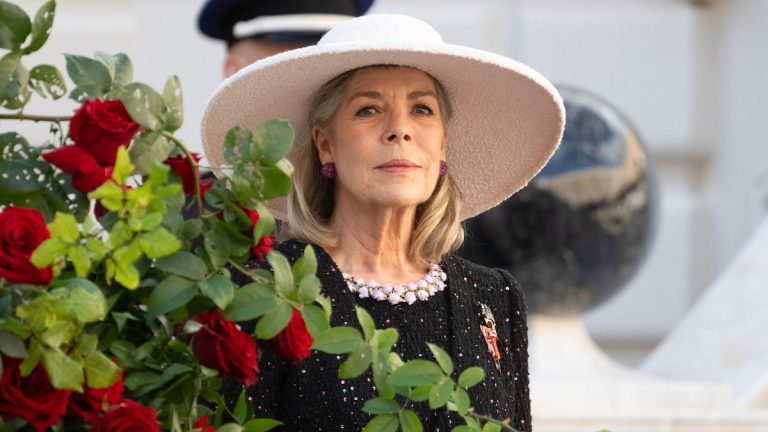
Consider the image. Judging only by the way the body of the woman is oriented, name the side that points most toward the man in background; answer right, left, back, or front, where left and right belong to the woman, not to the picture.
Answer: back

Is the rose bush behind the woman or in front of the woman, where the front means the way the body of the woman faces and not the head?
in front

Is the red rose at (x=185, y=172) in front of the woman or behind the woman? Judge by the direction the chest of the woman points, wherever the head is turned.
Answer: in front

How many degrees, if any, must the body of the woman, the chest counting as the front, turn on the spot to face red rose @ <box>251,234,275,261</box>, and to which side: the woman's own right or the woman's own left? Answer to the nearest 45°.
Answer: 0° — they already face it

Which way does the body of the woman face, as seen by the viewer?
toward the camera

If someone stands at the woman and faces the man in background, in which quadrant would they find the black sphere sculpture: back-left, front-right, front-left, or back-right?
front-right

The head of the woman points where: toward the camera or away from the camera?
toward the camera
